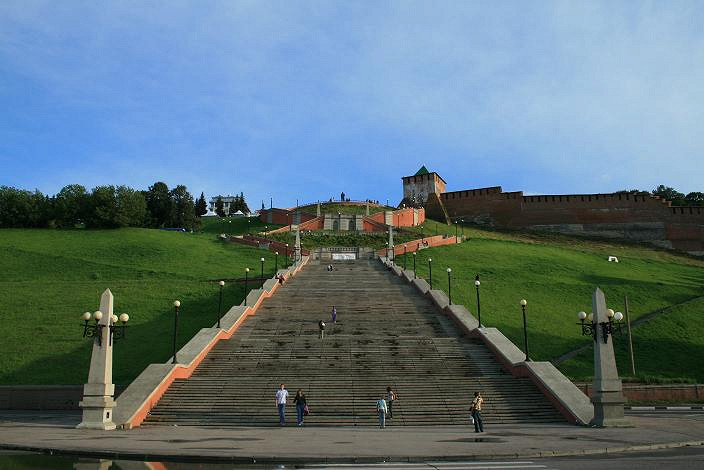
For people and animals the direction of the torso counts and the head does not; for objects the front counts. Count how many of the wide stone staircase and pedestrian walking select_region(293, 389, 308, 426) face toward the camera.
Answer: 2

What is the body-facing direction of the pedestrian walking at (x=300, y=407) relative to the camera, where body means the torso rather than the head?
toward the camera

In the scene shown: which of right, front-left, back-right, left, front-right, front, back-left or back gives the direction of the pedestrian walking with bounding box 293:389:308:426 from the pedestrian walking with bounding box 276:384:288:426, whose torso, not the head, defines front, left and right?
left

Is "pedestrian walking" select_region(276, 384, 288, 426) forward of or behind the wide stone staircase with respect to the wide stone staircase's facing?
forward

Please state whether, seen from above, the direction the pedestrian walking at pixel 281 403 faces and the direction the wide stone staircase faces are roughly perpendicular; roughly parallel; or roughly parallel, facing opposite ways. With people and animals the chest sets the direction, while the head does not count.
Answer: roughly parallel

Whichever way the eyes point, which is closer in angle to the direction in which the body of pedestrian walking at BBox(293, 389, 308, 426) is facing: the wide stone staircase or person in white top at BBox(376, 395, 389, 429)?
the person in white top

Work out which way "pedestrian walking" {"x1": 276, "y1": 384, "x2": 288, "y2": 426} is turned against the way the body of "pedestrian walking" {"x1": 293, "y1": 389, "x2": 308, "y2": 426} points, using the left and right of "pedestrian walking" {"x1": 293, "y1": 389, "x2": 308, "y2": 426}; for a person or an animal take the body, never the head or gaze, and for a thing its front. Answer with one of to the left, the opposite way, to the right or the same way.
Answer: the same way

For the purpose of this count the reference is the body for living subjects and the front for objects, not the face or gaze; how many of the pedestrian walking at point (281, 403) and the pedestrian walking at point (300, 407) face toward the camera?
2

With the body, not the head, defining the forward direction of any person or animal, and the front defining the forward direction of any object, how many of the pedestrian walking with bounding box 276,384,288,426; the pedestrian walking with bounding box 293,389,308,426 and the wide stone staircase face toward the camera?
3

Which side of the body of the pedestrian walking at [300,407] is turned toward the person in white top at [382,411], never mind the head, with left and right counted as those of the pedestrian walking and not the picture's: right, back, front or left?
left

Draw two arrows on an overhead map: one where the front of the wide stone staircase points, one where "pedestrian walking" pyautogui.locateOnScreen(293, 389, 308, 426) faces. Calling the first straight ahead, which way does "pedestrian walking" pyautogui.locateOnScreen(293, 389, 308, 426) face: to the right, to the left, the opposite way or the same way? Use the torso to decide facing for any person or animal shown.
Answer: the same way

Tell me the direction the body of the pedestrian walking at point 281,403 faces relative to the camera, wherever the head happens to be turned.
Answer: toward the camera

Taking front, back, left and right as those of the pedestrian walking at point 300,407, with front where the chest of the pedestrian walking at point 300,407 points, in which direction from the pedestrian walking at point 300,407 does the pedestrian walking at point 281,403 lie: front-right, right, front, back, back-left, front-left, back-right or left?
right

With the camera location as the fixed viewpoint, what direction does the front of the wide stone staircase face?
facing the viewer

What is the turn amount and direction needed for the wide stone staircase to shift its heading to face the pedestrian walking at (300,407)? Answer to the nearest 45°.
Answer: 0° — it already faces them
